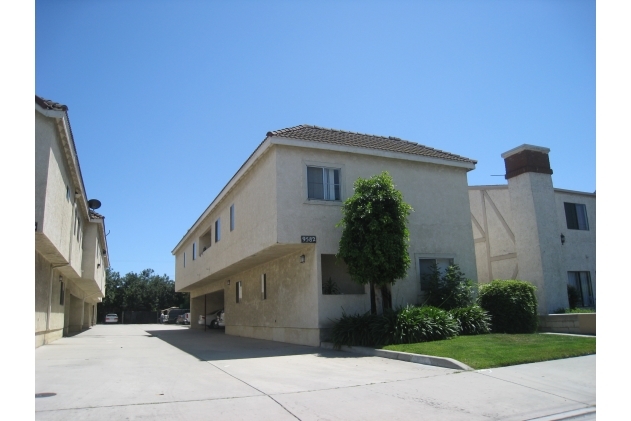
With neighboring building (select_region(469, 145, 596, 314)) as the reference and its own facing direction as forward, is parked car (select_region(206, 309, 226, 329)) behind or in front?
behind

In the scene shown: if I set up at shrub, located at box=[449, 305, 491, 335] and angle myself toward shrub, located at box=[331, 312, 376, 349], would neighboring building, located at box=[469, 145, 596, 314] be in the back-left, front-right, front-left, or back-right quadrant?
back-right

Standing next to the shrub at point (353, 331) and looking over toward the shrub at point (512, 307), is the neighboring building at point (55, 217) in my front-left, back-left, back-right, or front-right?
back-left

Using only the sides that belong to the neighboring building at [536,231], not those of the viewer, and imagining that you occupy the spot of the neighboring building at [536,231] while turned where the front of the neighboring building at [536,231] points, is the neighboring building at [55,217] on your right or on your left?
on your right

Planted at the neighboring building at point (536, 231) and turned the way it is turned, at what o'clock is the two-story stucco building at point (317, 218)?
The two-story stucco building is roughly at 3 o'clock from the neighboring building.

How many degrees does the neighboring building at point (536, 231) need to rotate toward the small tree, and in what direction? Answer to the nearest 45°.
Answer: approximately 90° to its right

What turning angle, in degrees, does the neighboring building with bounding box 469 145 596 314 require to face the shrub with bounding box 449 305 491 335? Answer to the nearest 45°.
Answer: approximately 45° to its right

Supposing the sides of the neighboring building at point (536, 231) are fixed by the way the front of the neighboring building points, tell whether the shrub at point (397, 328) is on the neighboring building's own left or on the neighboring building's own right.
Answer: on the neighboring building's own right

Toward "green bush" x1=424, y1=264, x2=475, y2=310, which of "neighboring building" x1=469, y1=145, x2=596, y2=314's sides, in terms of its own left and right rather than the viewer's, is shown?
right
